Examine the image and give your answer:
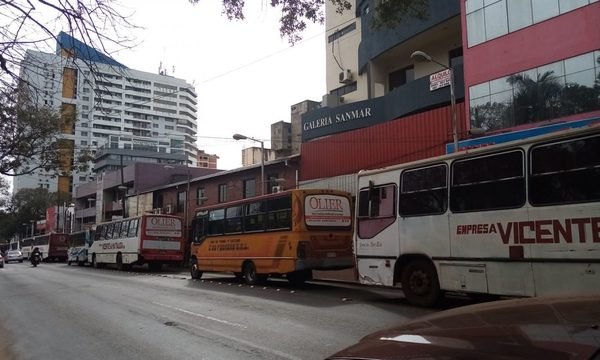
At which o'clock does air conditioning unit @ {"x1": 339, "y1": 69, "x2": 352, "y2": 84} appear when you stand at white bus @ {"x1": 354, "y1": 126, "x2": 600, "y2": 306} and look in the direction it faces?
The air conditioning unit is roughly at 1 o'clock from the white bus.

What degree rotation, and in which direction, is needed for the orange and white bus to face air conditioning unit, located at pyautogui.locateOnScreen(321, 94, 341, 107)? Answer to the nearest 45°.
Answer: approximately 45° to its right

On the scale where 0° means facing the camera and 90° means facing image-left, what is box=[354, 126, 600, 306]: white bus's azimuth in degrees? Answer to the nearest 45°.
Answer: approximately 135°

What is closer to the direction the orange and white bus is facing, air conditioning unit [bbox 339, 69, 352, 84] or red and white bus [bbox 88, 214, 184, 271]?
the red and white bus

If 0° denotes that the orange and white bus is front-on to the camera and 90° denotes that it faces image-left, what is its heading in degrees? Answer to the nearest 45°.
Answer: approximately 135°

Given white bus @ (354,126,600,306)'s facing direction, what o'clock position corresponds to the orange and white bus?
The orange and white bus is roughly at 12 o'clock from the white bus.

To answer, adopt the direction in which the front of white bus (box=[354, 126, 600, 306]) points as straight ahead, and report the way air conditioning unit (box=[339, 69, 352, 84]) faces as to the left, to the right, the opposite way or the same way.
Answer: to the left

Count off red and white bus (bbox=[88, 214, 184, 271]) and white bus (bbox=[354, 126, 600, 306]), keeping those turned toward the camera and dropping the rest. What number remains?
0

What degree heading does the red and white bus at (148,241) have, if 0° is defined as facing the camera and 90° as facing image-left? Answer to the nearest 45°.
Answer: approximately 135°

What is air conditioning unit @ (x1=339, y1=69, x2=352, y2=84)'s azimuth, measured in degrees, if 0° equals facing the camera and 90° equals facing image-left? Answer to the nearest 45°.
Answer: approximately 45°

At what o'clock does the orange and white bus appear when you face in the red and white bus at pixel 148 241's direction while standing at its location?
The orange and white bus is roughly at 7 o'clock from the red and white bus.

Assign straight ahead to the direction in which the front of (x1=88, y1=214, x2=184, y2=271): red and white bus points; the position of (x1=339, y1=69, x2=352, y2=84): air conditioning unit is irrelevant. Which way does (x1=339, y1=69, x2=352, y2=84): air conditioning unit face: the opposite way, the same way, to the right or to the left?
to the left

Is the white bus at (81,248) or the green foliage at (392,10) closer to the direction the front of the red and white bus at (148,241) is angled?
the white bus

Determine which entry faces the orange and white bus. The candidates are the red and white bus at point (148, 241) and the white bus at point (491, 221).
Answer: the white bus

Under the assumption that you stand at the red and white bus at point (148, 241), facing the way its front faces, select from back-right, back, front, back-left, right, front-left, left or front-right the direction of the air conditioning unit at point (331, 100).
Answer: right

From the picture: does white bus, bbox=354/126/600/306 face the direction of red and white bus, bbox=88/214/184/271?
yes
